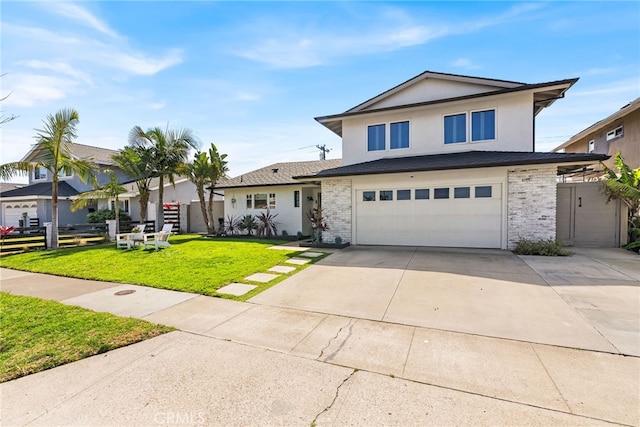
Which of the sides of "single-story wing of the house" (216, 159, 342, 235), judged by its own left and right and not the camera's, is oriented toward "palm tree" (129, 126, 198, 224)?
right

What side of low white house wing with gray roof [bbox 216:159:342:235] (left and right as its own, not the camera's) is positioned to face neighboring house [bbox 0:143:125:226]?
right

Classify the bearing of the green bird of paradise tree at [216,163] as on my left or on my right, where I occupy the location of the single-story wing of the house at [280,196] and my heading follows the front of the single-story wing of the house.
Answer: on my right

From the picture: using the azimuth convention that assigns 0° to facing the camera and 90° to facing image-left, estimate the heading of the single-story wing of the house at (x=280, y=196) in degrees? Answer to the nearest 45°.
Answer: approximately 0°

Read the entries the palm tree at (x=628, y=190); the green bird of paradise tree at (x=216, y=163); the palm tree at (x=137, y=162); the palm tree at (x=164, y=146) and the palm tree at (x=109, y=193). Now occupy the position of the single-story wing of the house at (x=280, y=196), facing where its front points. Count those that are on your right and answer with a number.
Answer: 4

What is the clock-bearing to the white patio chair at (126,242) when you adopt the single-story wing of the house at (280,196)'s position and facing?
The white patio chair is roughly at 2 o'clock from the single-story wing of the house.

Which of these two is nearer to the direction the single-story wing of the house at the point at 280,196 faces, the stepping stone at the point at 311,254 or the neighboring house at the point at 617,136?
the stepping stone

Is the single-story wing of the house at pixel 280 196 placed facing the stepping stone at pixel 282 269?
yes

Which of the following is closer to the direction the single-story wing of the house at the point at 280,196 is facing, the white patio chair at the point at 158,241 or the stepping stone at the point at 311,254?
the stepping stone

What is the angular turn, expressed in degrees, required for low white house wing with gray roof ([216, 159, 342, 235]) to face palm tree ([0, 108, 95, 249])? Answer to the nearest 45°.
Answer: approximately 90° to its right

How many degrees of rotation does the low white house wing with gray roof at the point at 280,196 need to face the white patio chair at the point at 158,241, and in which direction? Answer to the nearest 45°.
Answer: approximately 45° to its right
